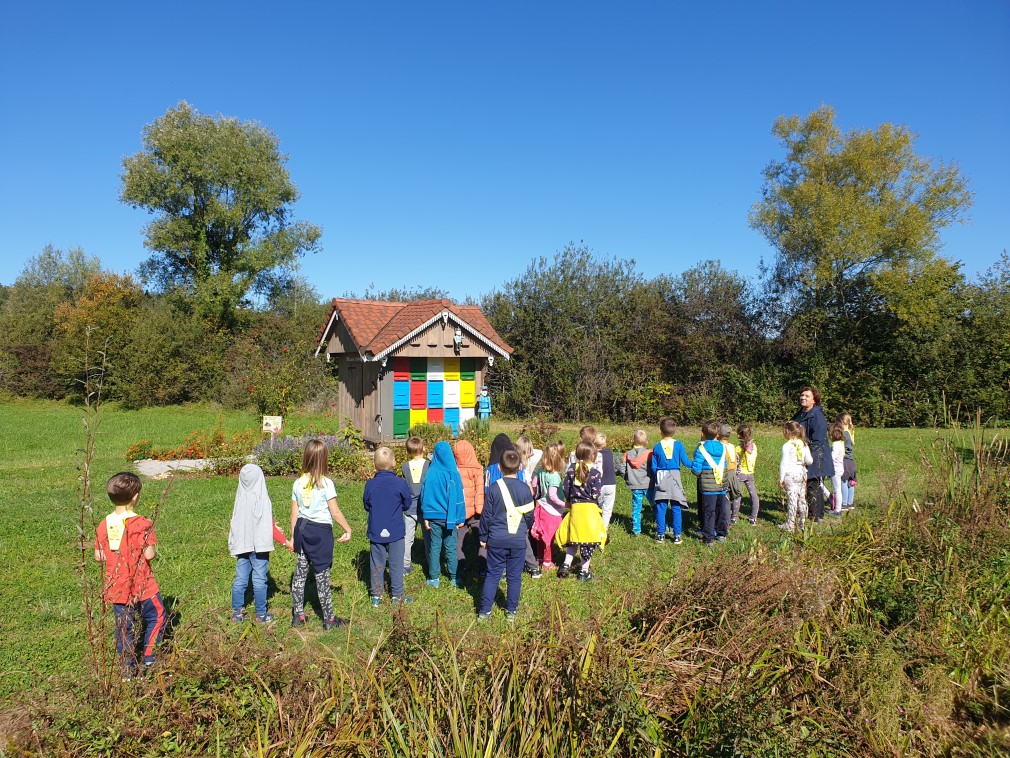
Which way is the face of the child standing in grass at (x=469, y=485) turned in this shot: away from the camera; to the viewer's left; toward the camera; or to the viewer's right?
away from the camera

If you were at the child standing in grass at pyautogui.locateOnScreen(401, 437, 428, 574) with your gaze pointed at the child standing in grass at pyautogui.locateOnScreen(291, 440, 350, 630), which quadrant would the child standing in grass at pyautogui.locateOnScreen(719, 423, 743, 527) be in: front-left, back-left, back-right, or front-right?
back-left

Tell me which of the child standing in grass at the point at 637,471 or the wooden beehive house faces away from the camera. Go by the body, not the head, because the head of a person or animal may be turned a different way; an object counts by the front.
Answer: the child standing in grass

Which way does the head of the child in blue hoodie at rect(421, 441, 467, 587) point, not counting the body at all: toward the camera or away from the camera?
away from the camera

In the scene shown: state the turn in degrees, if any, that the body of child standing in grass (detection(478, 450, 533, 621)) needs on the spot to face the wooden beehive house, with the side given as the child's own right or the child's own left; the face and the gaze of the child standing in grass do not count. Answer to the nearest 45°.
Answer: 0° — they already face it

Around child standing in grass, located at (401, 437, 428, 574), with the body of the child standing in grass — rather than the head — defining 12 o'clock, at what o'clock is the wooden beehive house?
The wooden beehive house is roughly at 12 o'clock from the child standing in grass.

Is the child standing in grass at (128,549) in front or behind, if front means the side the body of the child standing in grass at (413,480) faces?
behind

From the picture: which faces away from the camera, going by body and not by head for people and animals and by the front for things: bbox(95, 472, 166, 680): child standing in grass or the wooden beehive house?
the child standing in grass

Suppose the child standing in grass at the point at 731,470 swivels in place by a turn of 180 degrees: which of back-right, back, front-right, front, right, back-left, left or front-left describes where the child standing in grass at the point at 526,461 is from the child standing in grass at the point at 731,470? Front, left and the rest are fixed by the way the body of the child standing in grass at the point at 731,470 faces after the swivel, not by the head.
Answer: right

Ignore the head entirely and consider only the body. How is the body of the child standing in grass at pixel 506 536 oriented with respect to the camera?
away from the camera
